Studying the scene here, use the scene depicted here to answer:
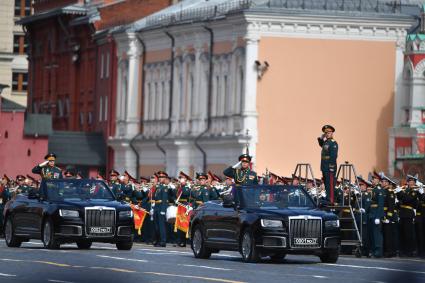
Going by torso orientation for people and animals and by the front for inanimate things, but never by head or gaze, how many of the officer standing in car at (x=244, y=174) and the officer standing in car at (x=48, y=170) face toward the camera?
2

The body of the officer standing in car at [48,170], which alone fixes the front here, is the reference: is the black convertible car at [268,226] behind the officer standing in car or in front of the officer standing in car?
in front

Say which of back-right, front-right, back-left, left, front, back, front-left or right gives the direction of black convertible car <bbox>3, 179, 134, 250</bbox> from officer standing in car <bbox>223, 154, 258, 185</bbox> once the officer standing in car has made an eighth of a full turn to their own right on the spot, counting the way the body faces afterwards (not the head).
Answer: front-right

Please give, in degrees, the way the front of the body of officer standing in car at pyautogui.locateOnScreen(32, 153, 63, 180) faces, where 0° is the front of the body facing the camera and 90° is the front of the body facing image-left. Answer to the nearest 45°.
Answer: approximately 0°

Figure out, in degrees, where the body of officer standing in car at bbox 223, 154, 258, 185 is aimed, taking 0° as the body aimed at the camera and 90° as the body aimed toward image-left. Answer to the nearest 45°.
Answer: approximately 0°
